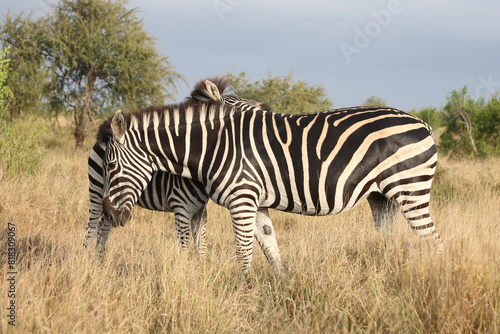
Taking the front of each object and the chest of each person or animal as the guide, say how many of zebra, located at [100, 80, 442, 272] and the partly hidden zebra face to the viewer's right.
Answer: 1

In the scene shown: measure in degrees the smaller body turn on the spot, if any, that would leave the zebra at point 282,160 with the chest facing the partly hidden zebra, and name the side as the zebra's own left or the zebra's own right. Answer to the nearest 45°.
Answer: approximately 45° to the zebra's own right

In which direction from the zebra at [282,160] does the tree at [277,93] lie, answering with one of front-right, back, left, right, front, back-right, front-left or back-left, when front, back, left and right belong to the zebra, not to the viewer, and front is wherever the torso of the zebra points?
right

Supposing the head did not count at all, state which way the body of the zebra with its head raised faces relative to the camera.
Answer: to the viewer's right

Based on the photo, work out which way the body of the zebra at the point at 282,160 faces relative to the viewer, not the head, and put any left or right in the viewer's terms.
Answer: facing to the left of the viewer

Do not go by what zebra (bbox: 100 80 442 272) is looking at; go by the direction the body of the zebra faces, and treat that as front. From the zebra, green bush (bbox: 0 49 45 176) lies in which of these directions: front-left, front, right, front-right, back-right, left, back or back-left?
front-right

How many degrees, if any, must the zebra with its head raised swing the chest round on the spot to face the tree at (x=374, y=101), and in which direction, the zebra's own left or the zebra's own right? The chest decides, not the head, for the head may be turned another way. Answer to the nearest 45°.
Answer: approximately 45° to the zebra's own left

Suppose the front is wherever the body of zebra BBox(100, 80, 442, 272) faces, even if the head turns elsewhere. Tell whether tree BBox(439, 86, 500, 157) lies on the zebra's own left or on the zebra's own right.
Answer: on the zebra's own right

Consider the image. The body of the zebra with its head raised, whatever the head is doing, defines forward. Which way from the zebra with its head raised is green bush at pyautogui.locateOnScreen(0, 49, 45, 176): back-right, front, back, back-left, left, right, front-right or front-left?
back-left
